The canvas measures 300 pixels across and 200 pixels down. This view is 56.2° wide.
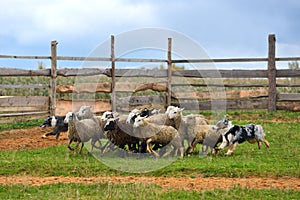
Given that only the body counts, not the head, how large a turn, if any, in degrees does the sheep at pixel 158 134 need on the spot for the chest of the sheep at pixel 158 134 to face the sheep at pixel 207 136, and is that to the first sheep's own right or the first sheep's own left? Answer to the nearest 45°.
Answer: approximately 180°

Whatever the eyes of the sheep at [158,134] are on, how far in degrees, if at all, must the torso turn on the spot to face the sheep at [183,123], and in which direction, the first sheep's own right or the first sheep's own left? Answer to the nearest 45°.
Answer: approximately 135° to the first sheep's own right

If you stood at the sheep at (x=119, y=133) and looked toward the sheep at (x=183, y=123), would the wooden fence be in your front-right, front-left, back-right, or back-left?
front-left

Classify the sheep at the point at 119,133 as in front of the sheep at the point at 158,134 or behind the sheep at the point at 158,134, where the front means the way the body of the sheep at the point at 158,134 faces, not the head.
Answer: in front

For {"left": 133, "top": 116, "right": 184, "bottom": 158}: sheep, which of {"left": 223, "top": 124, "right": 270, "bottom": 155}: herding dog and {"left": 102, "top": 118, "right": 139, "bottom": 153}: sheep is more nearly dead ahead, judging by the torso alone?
the sheep

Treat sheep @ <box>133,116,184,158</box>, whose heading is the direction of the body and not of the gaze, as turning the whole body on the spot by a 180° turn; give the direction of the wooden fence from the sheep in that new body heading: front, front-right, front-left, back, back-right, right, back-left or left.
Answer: left

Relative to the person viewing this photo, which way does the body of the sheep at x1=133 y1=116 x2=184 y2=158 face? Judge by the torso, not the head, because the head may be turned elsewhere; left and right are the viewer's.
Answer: facing to the left of the viewer

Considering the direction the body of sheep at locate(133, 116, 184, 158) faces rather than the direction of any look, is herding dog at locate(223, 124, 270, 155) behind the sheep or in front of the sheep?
behind

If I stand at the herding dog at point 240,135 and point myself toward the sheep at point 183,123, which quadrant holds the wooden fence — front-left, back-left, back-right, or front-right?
front-right
